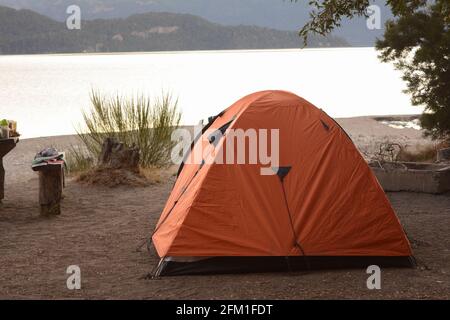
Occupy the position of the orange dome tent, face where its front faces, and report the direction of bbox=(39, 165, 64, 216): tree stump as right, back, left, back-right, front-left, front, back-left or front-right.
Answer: front-right

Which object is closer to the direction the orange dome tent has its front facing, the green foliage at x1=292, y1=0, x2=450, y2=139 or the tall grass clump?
the tall grass clump

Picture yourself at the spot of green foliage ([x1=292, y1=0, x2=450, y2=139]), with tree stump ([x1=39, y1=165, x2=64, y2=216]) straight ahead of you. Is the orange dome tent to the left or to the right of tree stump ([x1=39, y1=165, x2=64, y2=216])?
left

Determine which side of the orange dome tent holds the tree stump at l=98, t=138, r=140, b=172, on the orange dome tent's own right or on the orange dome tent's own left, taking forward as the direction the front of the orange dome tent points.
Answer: on the orange dome tent's own right

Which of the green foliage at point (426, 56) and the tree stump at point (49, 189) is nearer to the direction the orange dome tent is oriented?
the tree stump

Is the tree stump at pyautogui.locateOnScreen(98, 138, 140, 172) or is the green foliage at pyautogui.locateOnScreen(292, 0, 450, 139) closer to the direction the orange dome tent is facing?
the tree stump
